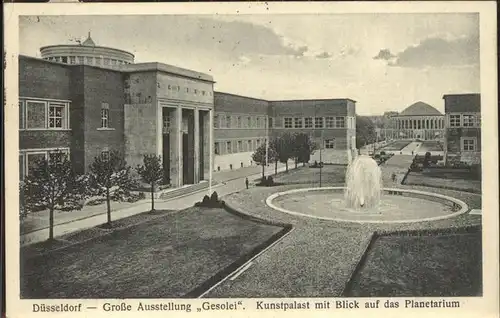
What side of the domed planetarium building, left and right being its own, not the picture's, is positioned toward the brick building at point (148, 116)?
front

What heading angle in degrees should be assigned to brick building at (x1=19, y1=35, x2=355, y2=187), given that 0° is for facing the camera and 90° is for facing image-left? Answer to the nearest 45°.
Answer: approximately 315°

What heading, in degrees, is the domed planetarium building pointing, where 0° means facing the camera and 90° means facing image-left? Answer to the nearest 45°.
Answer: approximately 0°

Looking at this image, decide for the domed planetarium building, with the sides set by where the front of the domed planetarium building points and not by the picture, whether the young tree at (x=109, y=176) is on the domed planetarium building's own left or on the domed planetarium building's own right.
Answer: on the domed planetarium building's own right

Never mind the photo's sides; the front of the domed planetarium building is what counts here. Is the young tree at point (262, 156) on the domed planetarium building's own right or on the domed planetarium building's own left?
on the domed planetarium building's own right
